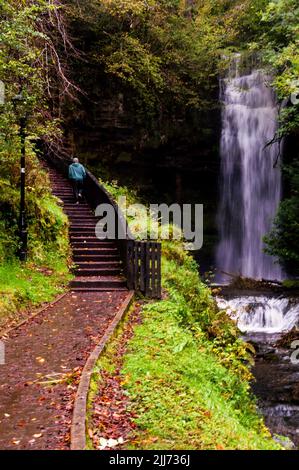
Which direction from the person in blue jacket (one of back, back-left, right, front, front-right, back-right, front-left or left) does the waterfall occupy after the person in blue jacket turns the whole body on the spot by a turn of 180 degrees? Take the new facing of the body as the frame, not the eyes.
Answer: back-left

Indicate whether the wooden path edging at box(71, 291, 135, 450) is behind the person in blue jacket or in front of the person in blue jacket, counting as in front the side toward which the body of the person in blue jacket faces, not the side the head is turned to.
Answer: behind

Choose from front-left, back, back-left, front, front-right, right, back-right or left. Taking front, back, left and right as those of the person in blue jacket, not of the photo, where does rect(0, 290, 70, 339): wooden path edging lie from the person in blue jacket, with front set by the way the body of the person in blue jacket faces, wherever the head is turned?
back

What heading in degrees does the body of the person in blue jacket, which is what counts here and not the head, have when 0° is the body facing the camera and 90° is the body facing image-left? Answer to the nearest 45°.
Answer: approximately 180°

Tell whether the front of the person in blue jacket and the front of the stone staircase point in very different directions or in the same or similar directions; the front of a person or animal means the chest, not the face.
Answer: very different directions

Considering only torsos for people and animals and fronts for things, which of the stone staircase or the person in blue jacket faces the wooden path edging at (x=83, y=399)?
the stone staircase

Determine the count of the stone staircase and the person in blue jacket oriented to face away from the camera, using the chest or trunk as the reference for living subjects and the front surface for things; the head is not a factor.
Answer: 1

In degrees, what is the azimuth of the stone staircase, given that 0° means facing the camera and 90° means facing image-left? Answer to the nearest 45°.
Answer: approximately 0°
